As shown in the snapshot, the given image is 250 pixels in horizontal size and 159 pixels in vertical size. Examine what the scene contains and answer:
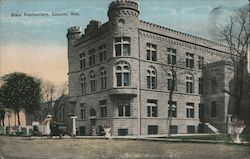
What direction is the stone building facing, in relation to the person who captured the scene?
facing the viewer and to the left of the viewer
